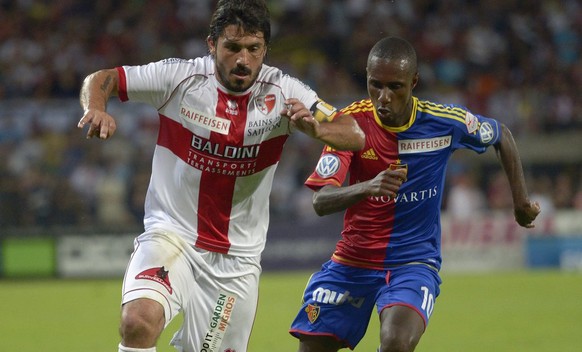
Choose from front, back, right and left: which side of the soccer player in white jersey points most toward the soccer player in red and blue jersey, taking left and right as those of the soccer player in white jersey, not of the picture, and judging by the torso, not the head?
left

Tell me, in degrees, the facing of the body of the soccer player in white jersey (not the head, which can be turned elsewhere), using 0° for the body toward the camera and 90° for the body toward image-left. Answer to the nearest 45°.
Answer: approximately 0°

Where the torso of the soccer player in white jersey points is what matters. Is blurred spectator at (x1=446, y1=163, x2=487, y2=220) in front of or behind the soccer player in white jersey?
behind

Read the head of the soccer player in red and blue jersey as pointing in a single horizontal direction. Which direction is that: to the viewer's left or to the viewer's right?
to the viewer's left
